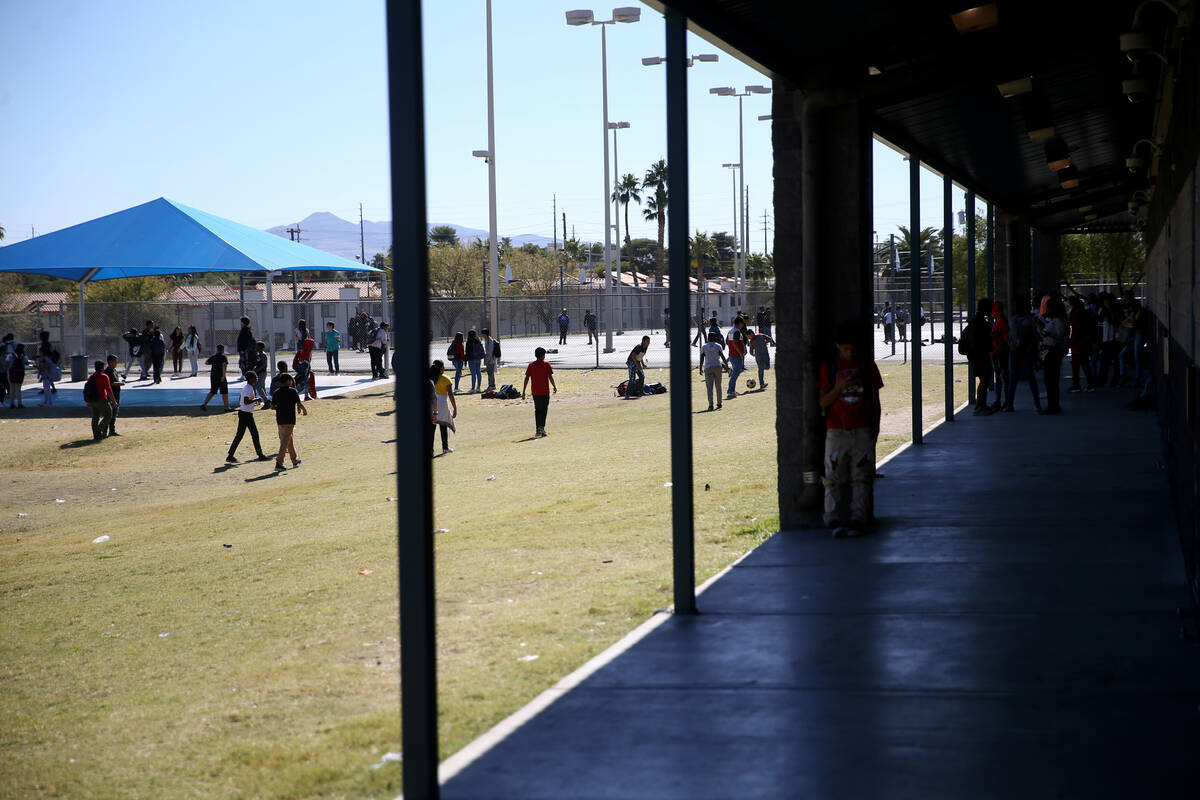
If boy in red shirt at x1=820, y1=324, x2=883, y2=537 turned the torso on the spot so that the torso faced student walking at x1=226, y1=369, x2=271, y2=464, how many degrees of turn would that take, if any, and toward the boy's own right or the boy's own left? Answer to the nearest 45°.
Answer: approximately 135° to the boy's own right

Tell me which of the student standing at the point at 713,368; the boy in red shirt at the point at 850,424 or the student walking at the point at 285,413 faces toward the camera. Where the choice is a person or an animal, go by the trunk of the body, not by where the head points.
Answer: the boy in red shirt

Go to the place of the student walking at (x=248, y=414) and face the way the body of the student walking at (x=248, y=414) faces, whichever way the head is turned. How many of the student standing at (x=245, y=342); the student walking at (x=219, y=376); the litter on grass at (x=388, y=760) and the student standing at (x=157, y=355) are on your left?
3

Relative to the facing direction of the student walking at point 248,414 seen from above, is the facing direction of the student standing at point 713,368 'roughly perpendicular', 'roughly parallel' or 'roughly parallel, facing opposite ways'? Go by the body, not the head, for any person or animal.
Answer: roughly perpendicular

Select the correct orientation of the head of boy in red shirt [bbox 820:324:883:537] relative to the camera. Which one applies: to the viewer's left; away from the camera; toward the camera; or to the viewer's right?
toward the camera

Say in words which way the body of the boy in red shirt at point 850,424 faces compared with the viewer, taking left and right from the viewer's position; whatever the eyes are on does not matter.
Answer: facing the viewer
